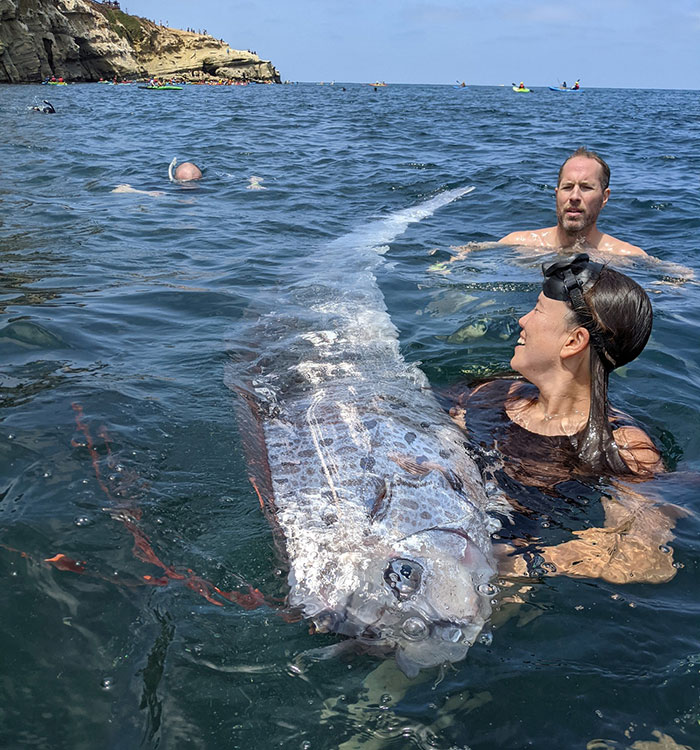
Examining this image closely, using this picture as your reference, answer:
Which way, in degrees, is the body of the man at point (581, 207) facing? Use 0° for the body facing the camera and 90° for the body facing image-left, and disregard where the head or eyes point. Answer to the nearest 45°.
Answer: approximately 0°

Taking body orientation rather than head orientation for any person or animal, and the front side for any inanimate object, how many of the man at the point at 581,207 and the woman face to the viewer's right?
0

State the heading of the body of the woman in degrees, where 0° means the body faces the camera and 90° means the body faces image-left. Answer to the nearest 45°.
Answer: approximately 45°

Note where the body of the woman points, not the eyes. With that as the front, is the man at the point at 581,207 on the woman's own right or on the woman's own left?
on the woman's own right

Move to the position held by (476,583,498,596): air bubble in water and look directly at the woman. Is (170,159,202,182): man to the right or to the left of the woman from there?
left

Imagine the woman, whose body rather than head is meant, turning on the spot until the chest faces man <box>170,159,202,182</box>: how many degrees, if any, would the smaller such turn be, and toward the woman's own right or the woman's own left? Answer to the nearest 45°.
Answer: approximately 90° to the woman's own right

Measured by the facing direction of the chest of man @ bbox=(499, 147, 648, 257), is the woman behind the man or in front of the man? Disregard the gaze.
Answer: in front

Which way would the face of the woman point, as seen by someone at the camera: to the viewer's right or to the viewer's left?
to the viewer's left

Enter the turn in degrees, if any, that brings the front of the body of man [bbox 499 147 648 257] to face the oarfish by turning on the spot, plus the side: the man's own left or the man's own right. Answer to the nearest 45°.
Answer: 0° — they already face it

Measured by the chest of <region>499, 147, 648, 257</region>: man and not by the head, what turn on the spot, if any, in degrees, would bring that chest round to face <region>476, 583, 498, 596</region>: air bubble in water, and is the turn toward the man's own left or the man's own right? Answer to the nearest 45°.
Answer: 0° — they already face it

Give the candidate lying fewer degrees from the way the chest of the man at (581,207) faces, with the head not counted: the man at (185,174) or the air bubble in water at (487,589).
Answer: the air bubble in water

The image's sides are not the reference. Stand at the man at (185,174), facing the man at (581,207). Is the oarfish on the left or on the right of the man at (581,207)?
right
